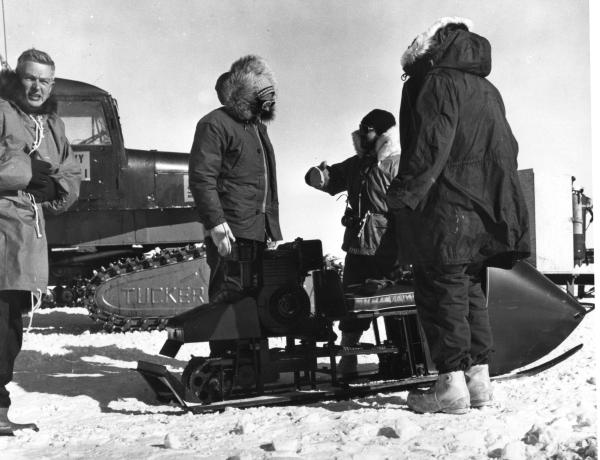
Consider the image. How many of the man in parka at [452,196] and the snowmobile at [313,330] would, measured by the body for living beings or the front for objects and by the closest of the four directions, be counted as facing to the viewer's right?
1

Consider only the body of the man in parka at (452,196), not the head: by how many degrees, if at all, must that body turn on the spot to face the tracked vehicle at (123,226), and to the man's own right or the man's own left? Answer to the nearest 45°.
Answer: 0° — they already face it

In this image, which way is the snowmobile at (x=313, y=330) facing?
to the viewer's right

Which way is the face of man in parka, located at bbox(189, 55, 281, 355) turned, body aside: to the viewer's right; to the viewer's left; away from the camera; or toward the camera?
to the viewer's right

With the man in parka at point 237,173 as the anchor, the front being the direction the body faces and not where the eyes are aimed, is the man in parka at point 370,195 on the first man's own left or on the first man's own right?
on the first man's own left

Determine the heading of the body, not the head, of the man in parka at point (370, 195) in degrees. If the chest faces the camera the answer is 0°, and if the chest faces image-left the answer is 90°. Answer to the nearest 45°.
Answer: approximately 45°

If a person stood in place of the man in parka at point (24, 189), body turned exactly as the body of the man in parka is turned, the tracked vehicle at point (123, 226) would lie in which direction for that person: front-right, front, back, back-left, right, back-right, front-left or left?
back-left

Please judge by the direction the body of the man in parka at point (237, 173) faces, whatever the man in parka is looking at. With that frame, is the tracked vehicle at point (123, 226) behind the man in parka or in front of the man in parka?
behind

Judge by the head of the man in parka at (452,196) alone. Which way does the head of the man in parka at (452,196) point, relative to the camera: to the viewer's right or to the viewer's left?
to the viewer's left
